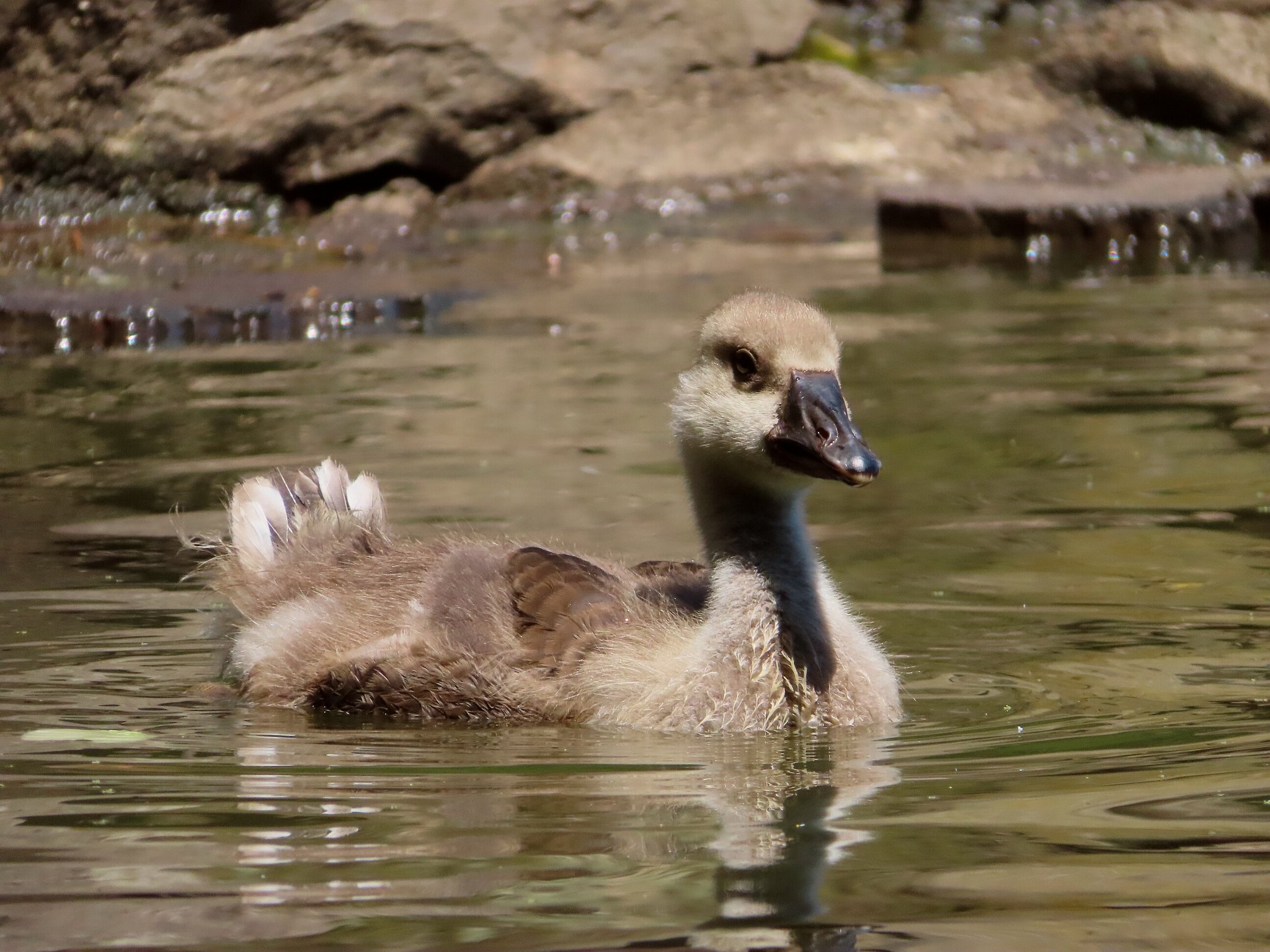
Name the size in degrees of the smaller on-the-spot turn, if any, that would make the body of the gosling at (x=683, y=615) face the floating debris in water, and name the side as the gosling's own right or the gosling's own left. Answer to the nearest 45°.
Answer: approximately 135° to the gosling's own right

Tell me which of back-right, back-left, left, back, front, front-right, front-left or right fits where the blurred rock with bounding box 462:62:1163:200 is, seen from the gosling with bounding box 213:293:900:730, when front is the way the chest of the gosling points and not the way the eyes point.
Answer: back-left

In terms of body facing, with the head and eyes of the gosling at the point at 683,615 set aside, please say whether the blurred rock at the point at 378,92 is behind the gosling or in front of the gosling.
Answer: behind

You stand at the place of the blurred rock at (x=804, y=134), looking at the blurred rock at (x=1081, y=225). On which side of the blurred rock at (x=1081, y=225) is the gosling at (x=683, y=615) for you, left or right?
right

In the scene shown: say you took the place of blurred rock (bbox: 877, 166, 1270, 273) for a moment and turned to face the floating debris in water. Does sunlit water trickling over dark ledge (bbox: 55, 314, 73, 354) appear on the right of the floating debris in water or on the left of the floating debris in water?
right

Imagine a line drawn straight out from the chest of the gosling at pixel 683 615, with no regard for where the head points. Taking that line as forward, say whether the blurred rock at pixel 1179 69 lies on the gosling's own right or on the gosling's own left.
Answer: on the gosling's own left

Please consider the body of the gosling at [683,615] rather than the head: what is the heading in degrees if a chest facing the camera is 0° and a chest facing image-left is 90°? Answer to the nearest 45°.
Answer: approximately 315°

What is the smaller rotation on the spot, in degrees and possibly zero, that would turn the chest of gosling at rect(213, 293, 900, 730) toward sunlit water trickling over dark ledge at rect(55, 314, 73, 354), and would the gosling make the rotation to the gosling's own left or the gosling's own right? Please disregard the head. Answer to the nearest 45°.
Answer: approximately 180°
